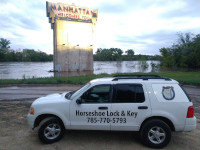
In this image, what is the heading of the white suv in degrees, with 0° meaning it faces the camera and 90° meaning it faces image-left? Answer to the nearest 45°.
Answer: approximately 90°
